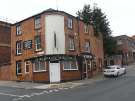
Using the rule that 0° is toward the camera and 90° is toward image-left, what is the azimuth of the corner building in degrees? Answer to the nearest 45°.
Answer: approximately 0°

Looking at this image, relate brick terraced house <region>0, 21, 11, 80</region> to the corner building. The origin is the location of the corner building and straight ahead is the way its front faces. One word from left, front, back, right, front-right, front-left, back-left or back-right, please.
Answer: back-right
